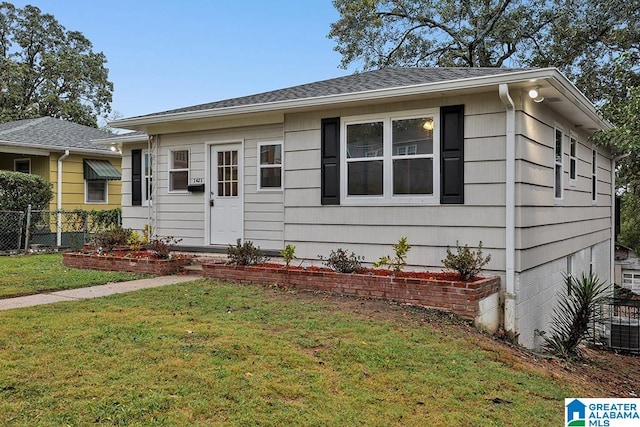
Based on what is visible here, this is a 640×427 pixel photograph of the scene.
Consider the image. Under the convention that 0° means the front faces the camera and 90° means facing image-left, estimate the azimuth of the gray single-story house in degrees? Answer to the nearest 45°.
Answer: approximately 45°

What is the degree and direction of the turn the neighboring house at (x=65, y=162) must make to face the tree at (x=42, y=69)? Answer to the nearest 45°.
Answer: approximately 135° to its right

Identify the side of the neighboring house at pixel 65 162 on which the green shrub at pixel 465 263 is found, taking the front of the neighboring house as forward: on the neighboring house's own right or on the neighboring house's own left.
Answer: on the neighboring house's own left

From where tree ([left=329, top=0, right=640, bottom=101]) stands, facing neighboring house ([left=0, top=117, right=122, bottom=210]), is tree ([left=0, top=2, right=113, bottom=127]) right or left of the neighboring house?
right

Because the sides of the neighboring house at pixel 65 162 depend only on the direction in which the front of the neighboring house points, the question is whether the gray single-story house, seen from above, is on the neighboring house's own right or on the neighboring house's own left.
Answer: on the neighboring house's own left

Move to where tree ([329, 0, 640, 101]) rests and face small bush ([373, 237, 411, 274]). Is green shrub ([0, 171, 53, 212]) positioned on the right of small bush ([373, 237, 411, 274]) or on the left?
right

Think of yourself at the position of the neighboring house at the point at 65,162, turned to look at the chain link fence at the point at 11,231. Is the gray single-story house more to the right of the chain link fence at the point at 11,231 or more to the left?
left

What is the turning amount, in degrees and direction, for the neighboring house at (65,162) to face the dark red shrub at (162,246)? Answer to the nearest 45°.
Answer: approximately 45° to its left

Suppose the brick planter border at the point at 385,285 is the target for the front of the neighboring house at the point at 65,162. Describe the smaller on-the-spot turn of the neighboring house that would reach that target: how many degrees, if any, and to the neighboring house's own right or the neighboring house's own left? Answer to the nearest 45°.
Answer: approximately 45° to the neighboring house's own left
